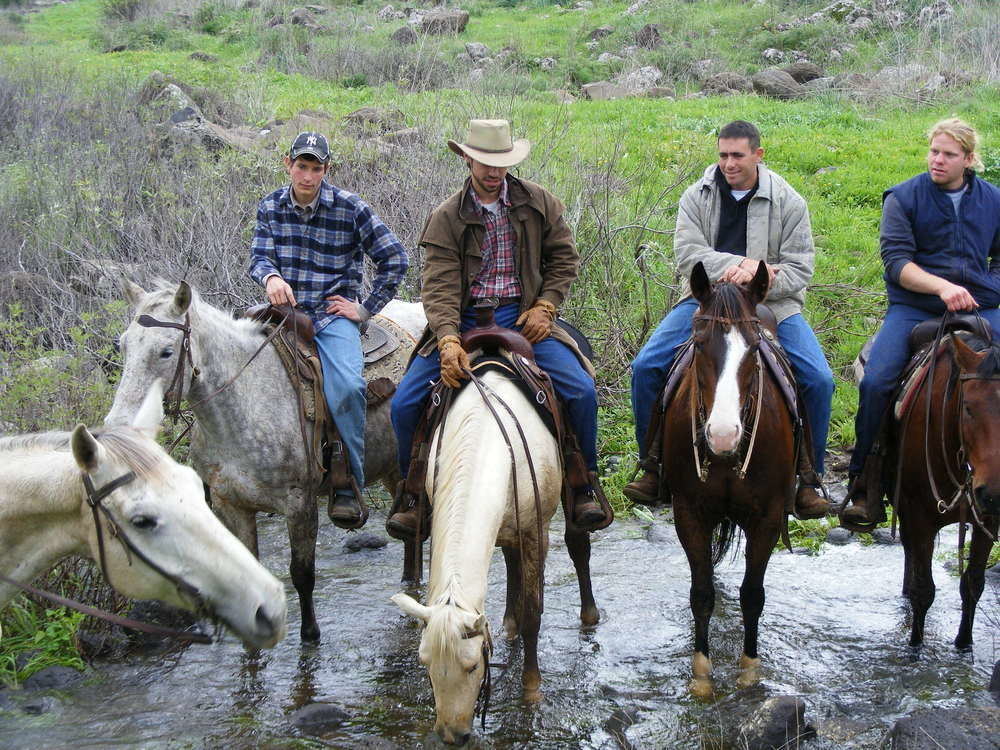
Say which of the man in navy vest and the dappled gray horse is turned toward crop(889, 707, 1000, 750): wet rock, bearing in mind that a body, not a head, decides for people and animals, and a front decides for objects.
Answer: the man in navy vest

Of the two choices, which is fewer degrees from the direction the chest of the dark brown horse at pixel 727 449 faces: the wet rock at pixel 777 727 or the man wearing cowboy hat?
the wet rock

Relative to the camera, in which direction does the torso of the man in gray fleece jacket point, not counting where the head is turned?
toward the camera

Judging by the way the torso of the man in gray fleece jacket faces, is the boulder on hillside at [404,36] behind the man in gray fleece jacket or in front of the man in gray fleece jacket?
behind

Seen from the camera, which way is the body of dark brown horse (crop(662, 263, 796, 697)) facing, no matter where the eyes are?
toward the camera

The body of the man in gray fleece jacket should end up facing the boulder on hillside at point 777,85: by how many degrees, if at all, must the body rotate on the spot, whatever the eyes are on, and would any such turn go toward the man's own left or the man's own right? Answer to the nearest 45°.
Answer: approximately 180°

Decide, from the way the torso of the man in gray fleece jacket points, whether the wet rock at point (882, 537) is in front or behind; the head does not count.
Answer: behind

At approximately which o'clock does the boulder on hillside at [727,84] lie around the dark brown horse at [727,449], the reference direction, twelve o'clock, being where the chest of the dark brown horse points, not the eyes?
The boulder on hillside is roughly at 6 o'clock from the dark brown horse.

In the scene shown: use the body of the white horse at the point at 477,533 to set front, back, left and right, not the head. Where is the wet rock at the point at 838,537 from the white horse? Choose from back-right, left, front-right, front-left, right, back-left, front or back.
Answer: back-left

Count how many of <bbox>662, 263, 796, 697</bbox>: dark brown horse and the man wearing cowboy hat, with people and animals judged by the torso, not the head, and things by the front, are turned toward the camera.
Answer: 2

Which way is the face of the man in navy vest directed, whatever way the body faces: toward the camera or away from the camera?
toward the camera

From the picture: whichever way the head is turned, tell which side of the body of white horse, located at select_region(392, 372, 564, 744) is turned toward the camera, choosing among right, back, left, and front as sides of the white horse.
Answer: front
